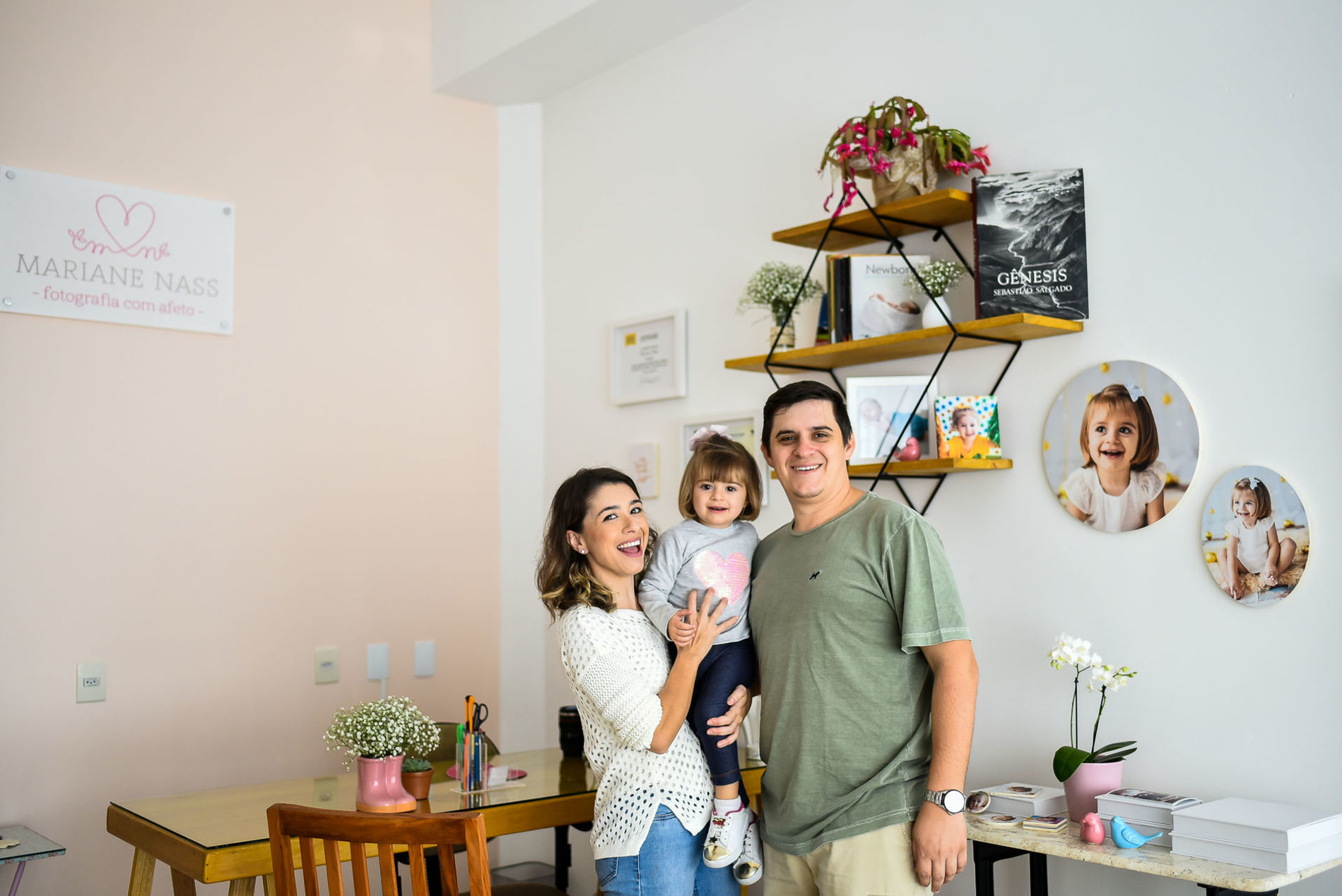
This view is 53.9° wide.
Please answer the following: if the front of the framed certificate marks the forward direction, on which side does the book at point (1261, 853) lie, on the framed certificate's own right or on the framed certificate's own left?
on the framed certificate's own left

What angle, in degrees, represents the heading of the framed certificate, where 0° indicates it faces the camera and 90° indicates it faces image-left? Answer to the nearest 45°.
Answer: approximately 45°

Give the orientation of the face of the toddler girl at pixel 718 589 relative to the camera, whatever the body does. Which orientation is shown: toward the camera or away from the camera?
toward the camera

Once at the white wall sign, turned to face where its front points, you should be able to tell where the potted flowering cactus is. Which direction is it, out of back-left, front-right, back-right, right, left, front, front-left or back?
front

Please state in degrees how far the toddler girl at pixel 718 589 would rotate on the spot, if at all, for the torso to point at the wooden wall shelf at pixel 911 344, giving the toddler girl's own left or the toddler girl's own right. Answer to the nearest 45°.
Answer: approximately 135° to the toddler girl's own left

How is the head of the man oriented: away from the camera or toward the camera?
toward the camera

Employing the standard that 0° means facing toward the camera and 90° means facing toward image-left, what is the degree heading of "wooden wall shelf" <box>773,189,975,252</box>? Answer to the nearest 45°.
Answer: approximately 45°

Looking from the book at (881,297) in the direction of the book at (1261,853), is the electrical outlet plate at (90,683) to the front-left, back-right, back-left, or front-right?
back-right

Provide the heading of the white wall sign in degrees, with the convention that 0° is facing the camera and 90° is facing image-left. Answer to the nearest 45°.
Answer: approximately 315°

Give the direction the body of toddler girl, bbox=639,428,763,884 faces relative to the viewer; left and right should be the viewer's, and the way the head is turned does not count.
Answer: facing the viewer

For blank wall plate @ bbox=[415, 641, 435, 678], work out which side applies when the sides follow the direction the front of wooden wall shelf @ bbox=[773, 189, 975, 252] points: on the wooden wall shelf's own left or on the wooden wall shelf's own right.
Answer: on the wooden wall shelf's own right

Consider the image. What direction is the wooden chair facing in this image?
away from the camera

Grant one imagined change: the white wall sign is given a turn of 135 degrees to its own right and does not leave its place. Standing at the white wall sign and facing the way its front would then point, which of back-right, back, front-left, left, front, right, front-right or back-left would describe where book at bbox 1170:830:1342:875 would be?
back-left

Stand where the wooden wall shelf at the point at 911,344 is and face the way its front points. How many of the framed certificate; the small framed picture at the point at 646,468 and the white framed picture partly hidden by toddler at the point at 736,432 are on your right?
3

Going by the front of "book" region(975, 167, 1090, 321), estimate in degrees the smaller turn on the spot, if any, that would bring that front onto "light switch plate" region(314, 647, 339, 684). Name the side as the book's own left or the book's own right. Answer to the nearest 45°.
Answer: approximately 90° to the book's own right

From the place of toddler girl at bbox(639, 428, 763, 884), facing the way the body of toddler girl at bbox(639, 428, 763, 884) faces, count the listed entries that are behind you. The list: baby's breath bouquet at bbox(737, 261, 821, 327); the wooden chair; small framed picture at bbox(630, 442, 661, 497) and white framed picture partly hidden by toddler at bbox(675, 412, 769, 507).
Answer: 3
